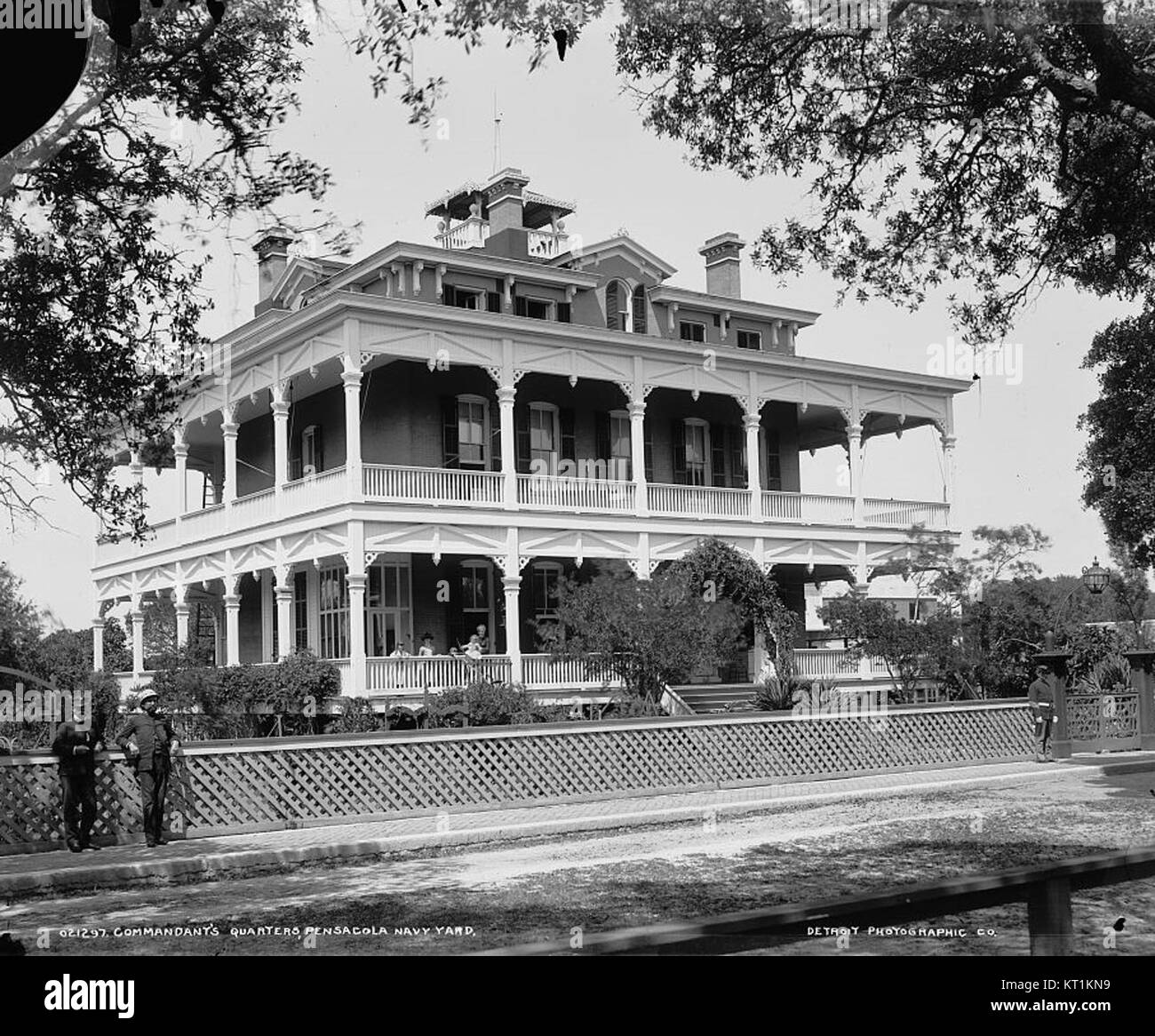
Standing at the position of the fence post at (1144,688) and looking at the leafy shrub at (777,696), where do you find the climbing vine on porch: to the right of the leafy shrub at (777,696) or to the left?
right

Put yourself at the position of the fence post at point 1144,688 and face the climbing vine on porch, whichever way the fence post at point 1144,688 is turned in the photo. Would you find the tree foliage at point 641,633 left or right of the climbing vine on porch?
left
